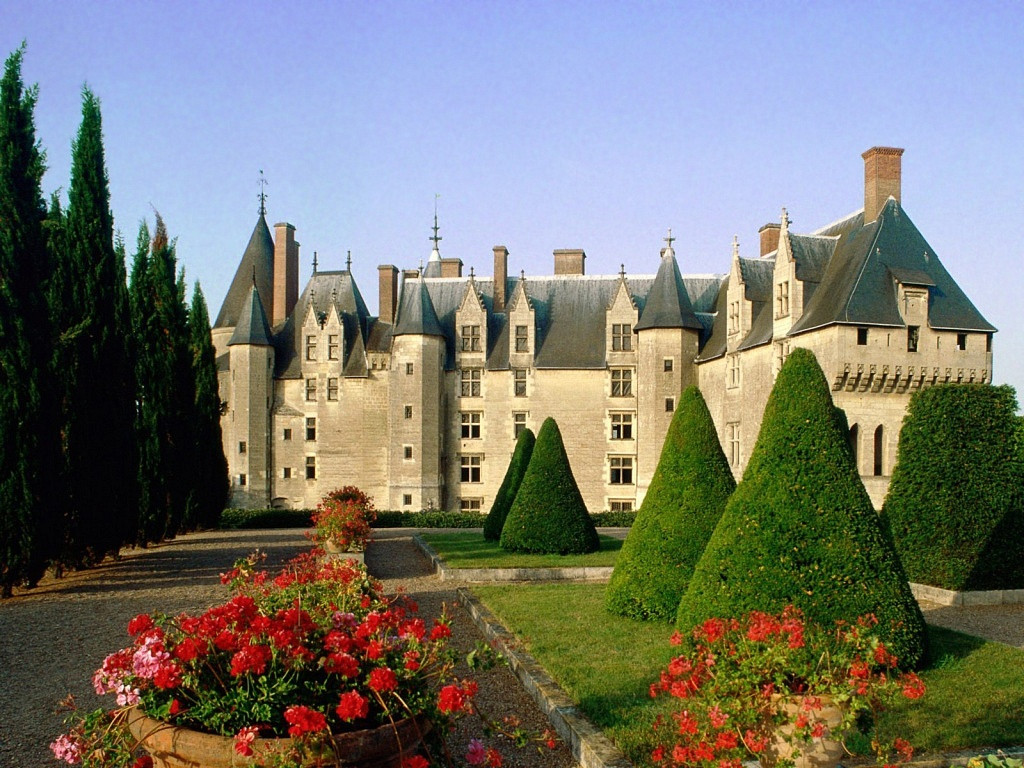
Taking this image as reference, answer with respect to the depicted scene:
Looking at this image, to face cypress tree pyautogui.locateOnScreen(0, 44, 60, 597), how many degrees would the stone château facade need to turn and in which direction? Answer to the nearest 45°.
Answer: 0° — it already faces it

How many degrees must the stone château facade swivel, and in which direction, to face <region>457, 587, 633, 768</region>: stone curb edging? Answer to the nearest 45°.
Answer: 0° — it already faces it

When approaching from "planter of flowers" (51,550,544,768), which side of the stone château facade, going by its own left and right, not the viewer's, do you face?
front

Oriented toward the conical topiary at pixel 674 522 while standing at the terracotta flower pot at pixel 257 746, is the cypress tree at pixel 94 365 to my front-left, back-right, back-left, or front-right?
front-left

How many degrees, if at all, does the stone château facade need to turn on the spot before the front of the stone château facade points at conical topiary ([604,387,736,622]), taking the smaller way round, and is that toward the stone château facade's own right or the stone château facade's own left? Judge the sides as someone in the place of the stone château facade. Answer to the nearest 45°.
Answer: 0° — it already faces it

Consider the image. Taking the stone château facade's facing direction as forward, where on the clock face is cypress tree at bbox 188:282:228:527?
The cypress tree is roughly at 1 o'clock from the stone château facade.

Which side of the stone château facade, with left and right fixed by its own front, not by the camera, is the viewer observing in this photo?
front

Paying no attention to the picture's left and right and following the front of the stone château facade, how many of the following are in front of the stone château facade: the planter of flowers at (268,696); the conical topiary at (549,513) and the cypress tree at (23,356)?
3

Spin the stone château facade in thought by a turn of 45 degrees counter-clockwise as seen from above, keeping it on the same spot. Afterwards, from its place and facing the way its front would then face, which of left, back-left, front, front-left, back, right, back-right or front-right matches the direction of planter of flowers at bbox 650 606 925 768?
front-right

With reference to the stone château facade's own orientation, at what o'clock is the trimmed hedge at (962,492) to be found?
The trimmed hedge is roughly at 11 o'clock from the stone château facade.

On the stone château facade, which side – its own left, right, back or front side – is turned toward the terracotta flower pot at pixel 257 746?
front
